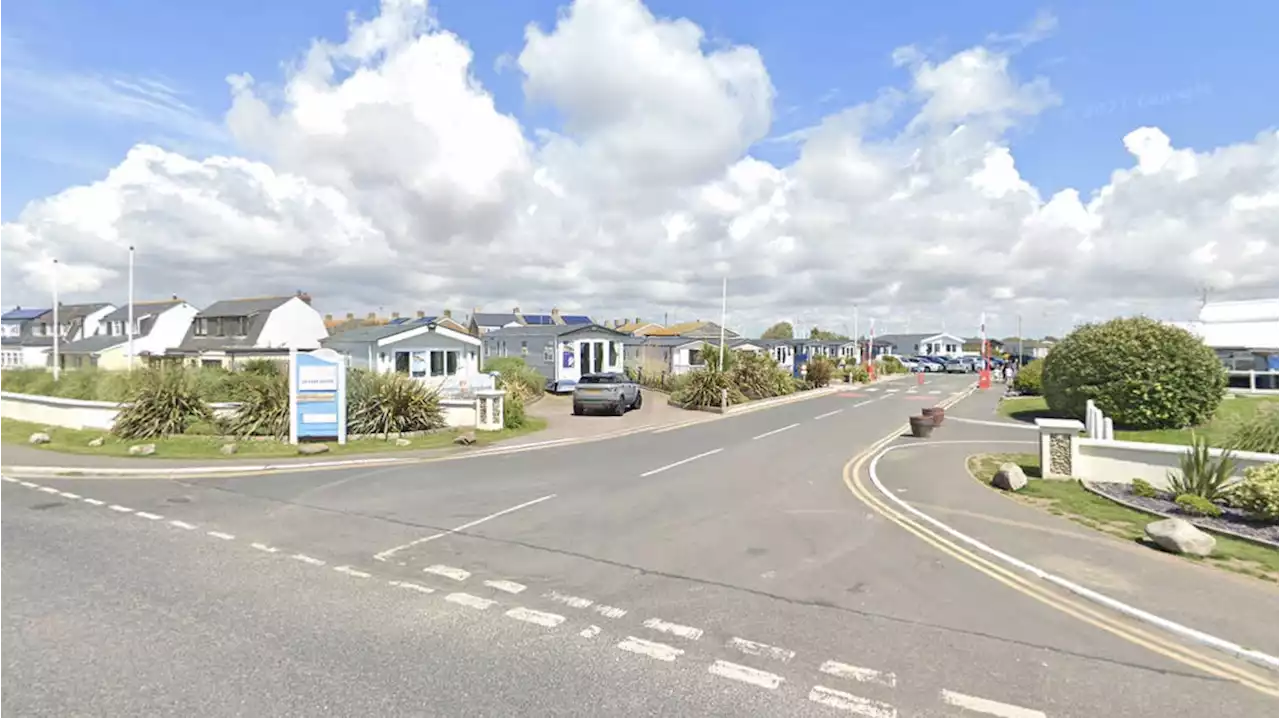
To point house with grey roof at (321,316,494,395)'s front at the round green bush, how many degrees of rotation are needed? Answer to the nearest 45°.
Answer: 0° — it already faces it

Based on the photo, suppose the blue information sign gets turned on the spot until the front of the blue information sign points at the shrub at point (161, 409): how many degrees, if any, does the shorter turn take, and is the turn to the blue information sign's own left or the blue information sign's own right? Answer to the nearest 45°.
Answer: approximately 135° to the blue information sign's own right

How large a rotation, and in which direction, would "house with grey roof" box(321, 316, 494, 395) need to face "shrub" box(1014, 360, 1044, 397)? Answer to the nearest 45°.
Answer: approximately 45° to its left

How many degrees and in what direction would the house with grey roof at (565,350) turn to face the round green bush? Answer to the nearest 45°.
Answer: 0° — it already faces it

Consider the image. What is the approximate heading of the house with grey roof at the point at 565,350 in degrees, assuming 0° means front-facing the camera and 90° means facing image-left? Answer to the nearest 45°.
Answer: approximately 315°

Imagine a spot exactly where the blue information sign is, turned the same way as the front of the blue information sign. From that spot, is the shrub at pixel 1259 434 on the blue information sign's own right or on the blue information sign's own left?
on the blue information sign's own left

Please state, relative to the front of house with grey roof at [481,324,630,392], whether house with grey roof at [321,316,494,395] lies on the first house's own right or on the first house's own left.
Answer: on the first house's own right

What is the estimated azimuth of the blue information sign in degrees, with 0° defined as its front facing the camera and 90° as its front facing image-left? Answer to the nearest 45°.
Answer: approximately 0°
